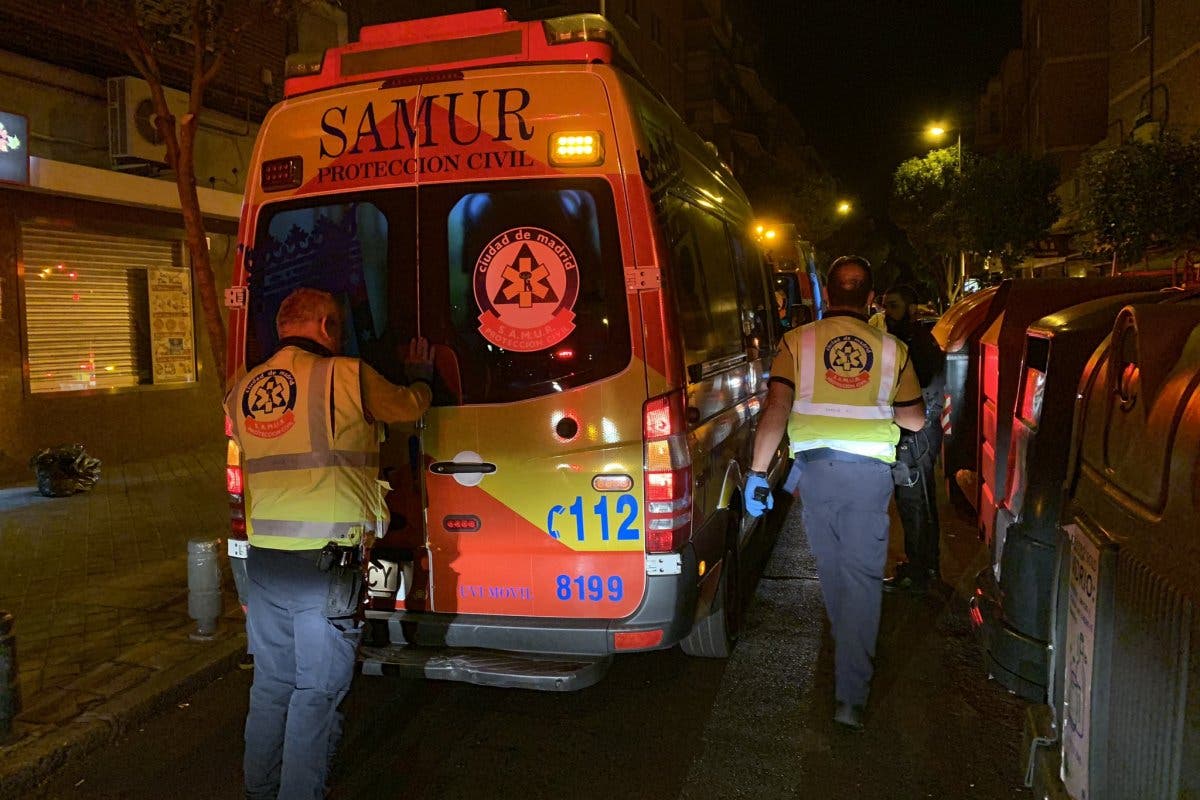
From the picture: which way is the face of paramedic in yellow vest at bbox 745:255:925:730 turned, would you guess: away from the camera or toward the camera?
away from the camera

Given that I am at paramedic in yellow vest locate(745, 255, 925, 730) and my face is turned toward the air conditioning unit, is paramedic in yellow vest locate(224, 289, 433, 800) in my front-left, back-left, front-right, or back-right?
front-left

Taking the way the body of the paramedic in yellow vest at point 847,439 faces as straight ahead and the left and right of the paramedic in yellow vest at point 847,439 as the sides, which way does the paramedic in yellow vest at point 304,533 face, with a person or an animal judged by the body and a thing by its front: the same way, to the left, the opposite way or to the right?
the same way

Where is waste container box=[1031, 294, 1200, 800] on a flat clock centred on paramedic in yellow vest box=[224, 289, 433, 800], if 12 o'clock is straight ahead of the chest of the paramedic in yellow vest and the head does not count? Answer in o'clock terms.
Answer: The waste container is roughly at 3 o'clock from the paramedic in yellow vest.

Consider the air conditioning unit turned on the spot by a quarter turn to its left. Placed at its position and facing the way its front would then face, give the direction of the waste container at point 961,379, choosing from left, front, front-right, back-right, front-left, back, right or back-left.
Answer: right

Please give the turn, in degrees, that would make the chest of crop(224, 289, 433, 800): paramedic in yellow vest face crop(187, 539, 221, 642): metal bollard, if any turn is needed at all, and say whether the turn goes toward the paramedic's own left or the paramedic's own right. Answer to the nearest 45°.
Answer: approximately 45° to the paramedic's own left

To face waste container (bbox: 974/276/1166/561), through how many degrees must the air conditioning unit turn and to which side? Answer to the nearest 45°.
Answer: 0° — it already faces it

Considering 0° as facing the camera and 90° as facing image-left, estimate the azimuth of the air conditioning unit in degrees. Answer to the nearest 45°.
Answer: approximately 315°

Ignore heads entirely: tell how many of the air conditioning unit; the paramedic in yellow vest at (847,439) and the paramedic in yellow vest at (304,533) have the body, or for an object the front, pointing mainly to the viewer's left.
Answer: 0

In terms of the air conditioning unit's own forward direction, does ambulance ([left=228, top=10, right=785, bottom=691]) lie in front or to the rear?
in front

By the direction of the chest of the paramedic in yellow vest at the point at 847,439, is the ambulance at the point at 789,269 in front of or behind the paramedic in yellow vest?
in front

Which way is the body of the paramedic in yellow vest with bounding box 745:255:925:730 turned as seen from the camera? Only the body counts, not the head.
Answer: away from the camera
